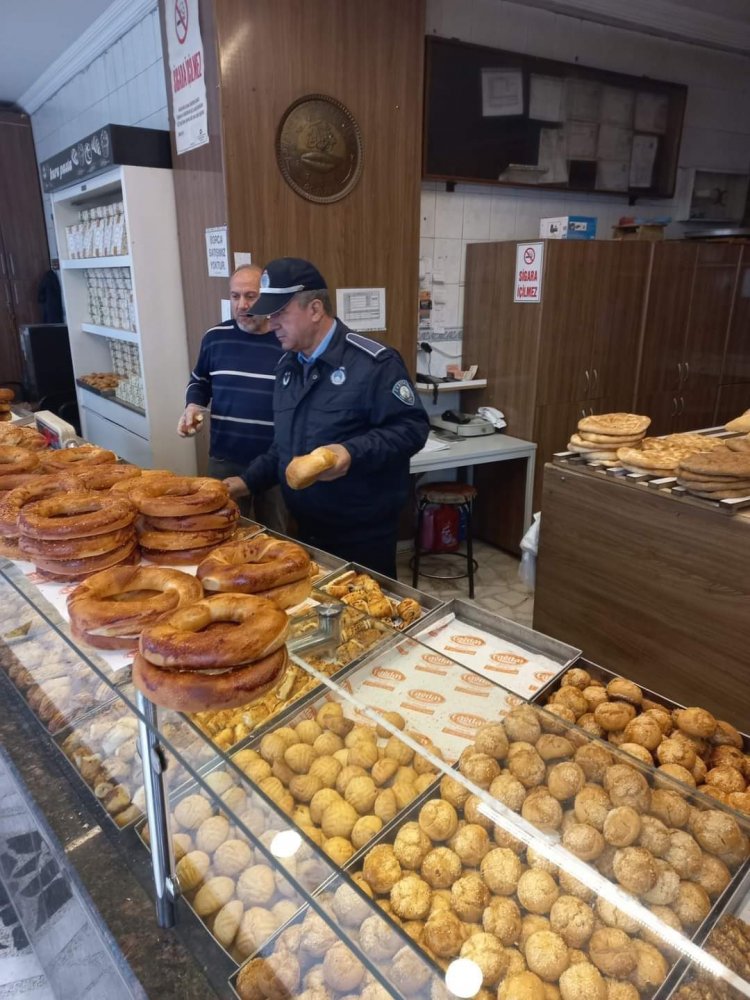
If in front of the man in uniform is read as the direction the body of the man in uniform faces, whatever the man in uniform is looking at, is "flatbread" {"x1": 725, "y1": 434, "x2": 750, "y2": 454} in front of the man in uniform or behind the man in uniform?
behind

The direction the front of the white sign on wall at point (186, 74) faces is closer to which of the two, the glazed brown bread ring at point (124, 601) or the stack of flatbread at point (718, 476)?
the glazed brown bread ring

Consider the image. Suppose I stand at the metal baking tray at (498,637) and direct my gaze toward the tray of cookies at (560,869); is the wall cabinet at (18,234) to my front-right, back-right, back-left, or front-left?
back-right

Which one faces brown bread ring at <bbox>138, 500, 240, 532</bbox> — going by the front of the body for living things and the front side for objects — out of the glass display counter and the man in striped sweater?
the man in striped sweater

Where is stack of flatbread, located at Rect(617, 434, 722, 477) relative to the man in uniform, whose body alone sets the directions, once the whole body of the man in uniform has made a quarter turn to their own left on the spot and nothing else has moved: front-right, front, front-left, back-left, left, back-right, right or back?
front-left

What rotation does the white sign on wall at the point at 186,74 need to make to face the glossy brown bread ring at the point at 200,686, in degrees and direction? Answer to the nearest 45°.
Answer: approximately 45° to its left

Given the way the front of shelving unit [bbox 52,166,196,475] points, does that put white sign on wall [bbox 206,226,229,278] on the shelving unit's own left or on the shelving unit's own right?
on the shelving unit's own left
